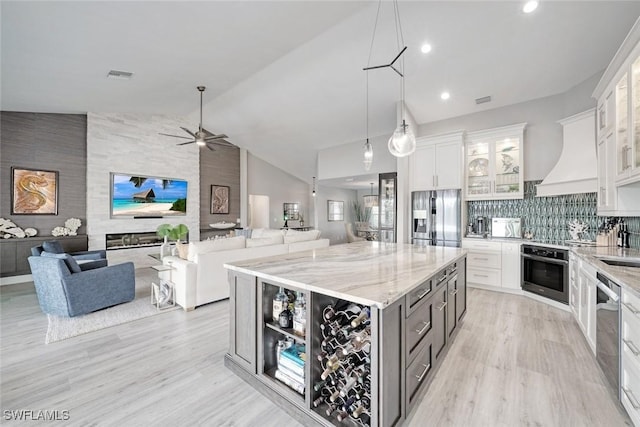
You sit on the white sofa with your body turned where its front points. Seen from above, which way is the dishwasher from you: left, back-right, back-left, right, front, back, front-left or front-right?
back

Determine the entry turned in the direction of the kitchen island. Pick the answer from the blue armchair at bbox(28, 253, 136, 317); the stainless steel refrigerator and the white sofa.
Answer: the stainless steel refrigerator

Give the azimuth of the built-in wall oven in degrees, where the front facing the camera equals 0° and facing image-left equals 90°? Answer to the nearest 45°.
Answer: approximately 45°

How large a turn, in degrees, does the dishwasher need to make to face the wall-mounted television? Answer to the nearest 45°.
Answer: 0° — it already faces it

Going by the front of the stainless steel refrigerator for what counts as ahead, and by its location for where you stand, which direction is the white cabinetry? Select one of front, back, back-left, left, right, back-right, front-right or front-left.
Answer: front-left

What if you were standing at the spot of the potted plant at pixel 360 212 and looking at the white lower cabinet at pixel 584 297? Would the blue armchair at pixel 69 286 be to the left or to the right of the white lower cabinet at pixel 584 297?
right

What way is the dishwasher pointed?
to the viewer's left

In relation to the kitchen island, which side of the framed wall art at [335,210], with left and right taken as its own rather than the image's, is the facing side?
front

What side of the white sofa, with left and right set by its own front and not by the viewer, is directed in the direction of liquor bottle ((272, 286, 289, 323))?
back
